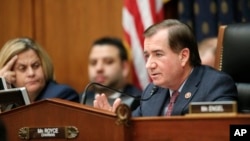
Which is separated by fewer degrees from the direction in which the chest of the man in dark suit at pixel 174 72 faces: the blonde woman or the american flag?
the blonde woman

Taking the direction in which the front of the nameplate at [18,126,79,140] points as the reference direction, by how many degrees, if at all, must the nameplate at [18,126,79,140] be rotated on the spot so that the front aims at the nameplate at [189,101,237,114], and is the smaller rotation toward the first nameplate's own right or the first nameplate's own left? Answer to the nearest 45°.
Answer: approximately 45° to the first nameplate's own left

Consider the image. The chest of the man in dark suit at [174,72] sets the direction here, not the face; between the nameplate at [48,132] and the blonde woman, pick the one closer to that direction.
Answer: the nameplate

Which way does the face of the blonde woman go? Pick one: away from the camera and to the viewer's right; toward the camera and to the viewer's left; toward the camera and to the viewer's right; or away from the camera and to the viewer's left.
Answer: toward the camera and to the viewer's right

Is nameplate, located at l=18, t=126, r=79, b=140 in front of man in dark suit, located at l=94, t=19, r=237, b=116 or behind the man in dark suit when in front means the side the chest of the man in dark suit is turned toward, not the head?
in front

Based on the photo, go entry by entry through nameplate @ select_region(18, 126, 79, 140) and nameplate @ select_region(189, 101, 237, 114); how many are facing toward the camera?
2

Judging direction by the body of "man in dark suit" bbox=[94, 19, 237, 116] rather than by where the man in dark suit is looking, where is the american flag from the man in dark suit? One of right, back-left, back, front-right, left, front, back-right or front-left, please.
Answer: back-right

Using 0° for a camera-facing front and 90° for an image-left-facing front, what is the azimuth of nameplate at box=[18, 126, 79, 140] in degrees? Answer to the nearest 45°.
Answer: approximately 0°

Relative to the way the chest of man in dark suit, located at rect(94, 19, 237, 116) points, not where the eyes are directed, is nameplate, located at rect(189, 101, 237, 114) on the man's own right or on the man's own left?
on the man's own left

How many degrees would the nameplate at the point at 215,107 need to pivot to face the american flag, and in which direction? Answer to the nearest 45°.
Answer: approximately 180°
